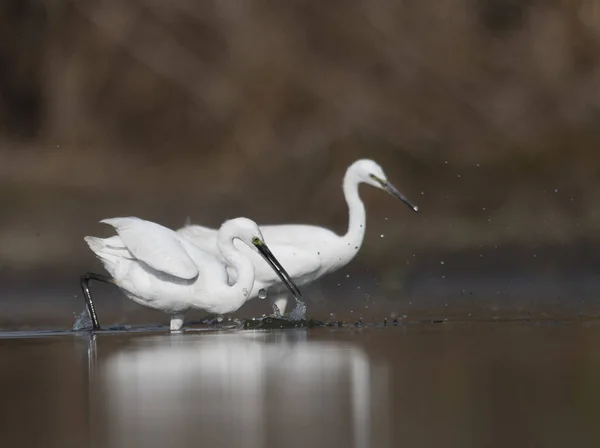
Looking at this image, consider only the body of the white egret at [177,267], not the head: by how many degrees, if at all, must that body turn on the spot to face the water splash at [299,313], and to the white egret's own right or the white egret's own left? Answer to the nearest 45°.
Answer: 0° — it already faces it

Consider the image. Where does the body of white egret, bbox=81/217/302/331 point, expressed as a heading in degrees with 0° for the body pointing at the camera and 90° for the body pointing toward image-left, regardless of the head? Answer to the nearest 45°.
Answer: approximately 270°

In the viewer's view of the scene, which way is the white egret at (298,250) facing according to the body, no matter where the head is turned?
to the viewer's right

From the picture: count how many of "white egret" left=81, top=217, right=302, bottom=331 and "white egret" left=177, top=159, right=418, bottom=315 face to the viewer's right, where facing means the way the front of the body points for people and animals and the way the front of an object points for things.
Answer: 2
